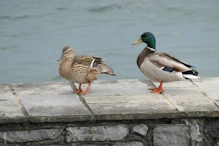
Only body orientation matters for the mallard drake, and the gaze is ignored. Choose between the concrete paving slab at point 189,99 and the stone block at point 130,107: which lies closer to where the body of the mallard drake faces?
the stone block

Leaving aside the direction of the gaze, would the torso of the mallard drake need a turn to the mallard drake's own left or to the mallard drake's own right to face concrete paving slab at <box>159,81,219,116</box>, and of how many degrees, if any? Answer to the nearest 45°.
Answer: approximately 135° to the mallard drake's own left

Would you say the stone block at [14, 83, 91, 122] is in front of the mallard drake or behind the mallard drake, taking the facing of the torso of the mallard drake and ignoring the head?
in front

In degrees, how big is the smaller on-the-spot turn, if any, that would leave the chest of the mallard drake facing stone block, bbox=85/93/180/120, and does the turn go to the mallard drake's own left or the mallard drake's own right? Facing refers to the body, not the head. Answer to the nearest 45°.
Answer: approximately 45° to the mallard drake's own left

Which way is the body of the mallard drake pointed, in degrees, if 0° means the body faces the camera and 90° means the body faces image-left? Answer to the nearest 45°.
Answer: approximately 90°

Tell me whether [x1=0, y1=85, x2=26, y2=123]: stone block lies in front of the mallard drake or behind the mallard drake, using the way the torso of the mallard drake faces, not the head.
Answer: in front

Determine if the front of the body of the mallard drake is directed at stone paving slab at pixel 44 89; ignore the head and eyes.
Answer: yes

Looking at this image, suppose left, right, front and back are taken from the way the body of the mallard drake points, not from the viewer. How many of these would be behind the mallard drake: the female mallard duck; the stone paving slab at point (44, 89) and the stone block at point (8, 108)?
0
